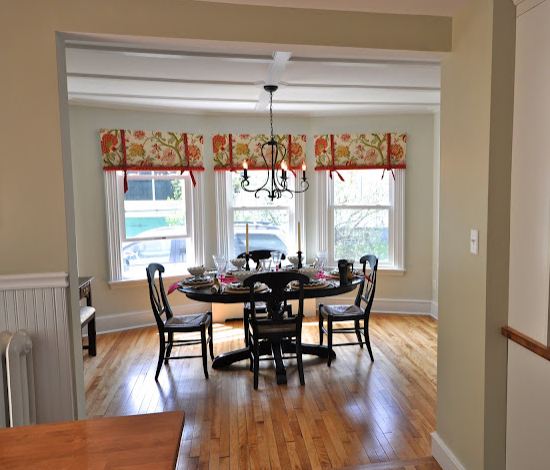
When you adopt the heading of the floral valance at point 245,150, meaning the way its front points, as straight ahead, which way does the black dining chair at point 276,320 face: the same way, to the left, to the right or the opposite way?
the opposite way

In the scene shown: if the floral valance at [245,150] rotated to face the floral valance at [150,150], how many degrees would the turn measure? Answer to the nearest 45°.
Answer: approximately 90° to its right

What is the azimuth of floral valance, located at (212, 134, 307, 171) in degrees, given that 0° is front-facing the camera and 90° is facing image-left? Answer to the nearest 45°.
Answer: approximately 0°

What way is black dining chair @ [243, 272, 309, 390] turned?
away from the camera

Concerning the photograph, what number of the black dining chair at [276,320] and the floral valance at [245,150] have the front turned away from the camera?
1

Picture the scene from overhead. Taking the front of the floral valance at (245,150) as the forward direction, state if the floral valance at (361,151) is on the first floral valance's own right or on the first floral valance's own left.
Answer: on the first floral valance's own left

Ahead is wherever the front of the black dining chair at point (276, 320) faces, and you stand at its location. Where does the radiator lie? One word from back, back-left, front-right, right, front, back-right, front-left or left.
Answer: back-left

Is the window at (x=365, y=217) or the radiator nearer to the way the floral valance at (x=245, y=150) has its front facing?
the radiator

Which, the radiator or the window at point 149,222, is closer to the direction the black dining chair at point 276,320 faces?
the window

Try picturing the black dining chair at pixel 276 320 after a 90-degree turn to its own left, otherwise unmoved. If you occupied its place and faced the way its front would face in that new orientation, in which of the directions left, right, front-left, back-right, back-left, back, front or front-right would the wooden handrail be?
back-left

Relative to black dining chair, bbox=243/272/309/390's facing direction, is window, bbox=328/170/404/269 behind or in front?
in front
